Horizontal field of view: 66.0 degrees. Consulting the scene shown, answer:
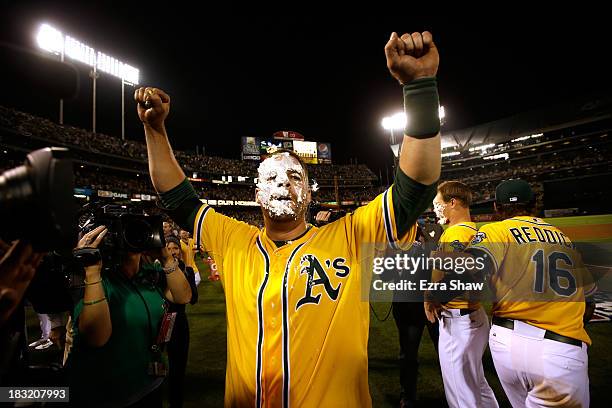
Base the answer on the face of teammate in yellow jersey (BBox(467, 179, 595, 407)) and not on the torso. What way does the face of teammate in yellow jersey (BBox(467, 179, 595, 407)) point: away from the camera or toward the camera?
away from the camera

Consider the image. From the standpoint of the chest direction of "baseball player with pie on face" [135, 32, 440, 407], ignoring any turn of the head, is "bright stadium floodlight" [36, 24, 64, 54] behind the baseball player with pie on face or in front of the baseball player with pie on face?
behind

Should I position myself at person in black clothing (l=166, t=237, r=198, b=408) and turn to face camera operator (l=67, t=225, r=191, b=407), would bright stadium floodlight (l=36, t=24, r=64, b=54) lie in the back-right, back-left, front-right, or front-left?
back-right

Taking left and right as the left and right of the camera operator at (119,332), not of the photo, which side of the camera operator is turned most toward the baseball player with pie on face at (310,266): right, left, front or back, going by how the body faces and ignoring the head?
front

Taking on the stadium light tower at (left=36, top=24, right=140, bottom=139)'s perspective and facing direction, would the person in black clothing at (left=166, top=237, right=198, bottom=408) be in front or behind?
in front

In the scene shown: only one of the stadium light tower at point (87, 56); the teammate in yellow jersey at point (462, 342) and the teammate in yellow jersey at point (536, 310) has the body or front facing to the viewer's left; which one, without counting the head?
the teammate in yellow jersey at point (462, 342)

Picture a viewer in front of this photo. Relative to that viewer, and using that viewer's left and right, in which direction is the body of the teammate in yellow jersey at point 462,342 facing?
facing to the left of the viewer

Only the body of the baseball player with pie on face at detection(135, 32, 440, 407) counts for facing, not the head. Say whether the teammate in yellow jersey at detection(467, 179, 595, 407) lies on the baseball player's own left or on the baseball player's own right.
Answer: on the baseball player's own left

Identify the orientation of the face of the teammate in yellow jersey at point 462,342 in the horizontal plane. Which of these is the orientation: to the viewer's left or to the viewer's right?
to the viewer's left

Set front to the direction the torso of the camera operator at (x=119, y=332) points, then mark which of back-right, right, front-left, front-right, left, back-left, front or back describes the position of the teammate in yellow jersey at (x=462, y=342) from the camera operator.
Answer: front-left
